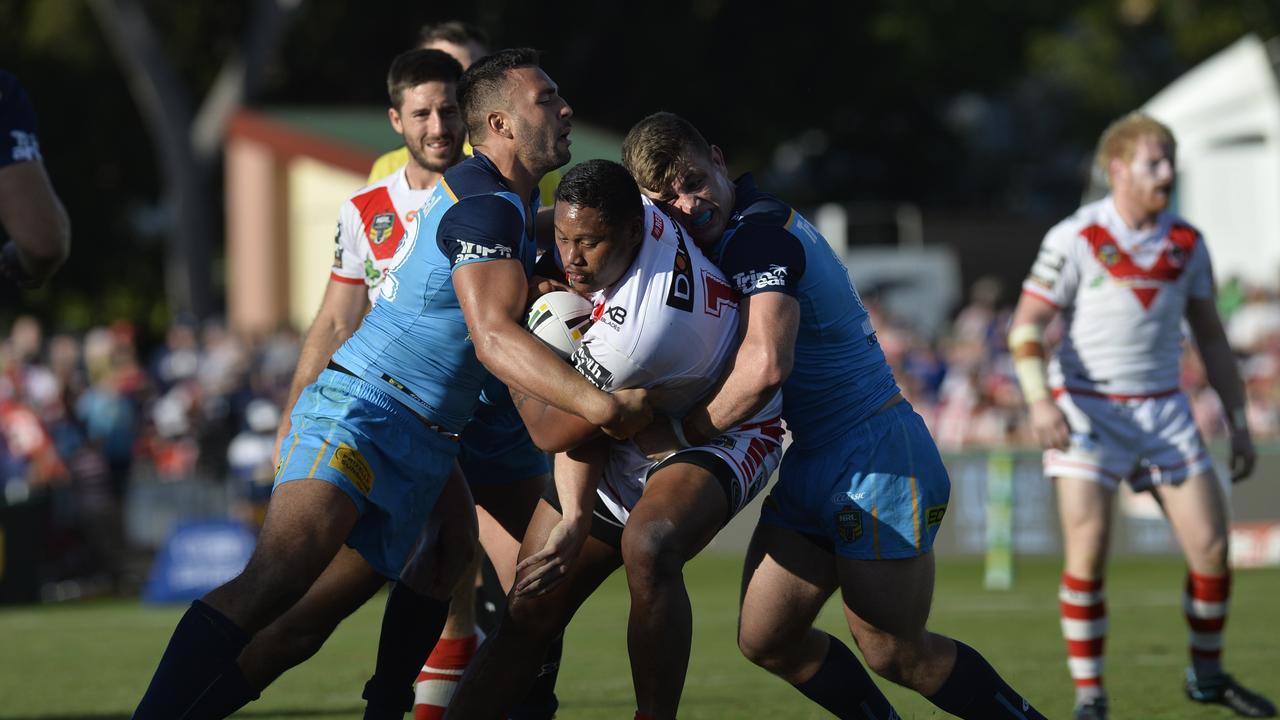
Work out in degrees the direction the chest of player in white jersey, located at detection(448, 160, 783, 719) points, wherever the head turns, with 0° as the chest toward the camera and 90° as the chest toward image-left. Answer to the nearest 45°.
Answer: approximately 45°

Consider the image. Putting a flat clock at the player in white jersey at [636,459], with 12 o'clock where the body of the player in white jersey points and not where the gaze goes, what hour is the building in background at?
The building in background is roughly at 4 o'clock from the player in white jersey.

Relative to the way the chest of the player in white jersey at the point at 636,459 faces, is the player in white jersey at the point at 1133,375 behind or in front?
behind

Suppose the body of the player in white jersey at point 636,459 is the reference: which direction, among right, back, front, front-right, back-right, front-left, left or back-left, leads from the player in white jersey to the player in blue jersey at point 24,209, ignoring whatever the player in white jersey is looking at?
front-right

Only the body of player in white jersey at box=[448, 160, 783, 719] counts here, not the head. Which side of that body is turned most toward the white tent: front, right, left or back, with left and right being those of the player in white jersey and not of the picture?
back

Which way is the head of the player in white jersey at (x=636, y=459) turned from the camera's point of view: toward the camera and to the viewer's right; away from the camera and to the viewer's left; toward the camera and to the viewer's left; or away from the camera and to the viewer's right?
toward the camera and to the viewer's left

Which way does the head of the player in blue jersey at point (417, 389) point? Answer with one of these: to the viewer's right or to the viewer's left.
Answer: to the viewer's right
